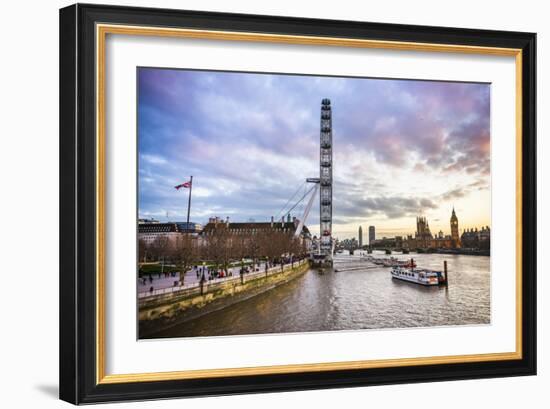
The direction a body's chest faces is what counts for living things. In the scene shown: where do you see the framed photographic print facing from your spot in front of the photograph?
facing the viewer and to the right of the viewer
